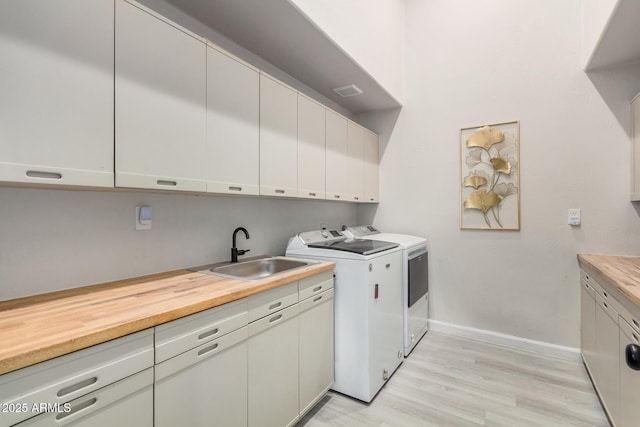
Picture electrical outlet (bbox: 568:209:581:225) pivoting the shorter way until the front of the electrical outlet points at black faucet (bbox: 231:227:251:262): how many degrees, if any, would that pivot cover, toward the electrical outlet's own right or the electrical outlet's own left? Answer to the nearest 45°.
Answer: approximately 45° to the electrical outlet's own right

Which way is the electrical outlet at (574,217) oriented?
toward the camera

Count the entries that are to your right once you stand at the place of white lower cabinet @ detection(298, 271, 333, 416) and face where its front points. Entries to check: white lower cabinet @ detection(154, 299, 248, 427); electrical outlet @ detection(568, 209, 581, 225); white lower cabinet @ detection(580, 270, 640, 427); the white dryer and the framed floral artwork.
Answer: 1

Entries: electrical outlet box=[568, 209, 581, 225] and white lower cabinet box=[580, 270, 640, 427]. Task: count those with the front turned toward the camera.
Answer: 1

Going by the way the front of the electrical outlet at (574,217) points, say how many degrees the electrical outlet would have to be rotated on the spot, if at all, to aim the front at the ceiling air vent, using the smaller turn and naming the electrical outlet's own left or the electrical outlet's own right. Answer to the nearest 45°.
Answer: approximately 45° to the electrical outlet's own right

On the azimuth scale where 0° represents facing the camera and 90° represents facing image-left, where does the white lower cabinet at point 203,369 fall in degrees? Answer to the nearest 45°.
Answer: approximately 315°

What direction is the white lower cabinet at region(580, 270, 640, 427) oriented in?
to the viewer's left

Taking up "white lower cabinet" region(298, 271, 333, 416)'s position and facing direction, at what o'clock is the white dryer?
The white dryer is roughly at 9 o'clock from the white lower cabinet.

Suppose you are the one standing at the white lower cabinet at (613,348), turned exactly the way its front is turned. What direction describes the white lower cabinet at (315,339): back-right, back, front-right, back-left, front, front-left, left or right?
front-left

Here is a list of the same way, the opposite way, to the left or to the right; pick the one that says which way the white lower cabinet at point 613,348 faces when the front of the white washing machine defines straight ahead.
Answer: the opposite way

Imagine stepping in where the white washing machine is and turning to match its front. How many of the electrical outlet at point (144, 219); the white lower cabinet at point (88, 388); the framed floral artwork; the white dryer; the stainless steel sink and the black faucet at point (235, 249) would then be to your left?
2

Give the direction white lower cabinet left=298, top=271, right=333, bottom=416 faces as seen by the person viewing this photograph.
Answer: facing the viewer and to the right of the viewer

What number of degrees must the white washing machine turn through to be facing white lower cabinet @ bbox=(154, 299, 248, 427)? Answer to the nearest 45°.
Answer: approximately 90° to its right

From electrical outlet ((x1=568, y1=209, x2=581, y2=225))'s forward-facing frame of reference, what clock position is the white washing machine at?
The white washing machine is roughly at 1 o'clock from the electrical outlet.
